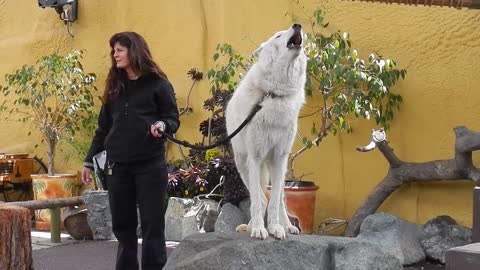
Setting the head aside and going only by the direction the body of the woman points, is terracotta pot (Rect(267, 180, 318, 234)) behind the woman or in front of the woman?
behind

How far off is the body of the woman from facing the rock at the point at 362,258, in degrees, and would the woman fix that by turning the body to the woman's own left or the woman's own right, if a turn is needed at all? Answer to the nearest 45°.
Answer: approximately 135° to the woman's own left

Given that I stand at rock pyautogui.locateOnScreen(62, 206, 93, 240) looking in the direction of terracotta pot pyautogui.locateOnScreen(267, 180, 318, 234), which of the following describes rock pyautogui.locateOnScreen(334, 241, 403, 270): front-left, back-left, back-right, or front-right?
front-right

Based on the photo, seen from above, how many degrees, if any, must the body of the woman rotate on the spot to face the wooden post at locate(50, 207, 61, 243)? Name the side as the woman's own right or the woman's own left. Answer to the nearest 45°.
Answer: approximately 135° to the woman's own right

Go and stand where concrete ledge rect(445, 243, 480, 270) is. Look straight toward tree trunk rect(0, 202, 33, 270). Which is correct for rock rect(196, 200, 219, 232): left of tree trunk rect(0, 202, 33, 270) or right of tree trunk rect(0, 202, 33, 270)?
right

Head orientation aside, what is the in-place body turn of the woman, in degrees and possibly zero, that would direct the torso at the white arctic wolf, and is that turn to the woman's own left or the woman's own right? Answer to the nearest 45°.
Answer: approximately 90° to the woman's own left

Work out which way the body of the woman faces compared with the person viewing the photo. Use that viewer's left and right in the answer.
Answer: facing the viewer and to the left of the viewer

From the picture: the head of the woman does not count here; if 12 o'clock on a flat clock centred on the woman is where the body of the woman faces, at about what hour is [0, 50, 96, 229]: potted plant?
The potted plant is roughly at 4 o'clock from the woman.

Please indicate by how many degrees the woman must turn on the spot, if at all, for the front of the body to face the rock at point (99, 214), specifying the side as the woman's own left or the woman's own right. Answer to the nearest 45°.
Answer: approximately 135° to the woman's own right

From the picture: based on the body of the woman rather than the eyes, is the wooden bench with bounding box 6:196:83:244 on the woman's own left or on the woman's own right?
on the woman's own right
